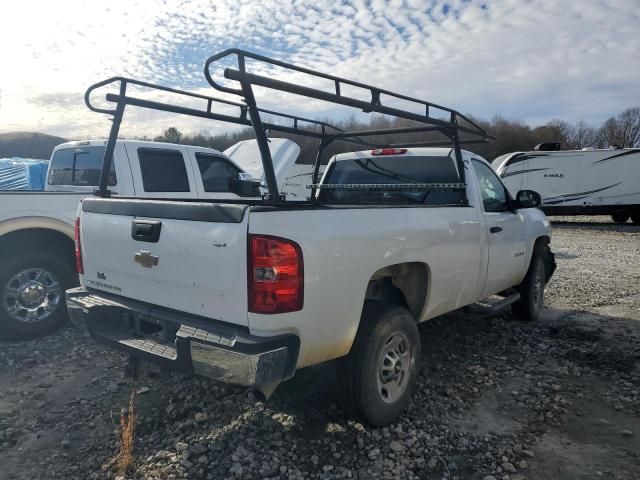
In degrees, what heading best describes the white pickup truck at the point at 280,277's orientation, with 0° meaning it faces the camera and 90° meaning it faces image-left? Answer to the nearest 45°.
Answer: approximately 225°

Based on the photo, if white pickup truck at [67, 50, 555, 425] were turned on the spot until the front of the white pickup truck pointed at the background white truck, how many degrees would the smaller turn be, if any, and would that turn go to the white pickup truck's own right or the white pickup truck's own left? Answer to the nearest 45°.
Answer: approximately 90° to the white pickup truck's own left

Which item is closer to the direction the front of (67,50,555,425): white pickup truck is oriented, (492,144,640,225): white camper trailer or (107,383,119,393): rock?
the white camper trailer

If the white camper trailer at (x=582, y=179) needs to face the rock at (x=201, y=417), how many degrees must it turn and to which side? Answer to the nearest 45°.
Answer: approximately 90° to its left

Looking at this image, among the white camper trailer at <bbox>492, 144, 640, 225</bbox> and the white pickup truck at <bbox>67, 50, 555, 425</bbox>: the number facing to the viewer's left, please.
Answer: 1

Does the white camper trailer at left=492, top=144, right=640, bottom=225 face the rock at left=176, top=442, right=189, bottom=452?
no

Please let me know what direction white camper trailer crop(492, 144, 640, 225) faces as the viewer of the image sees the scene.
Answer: facing to the left of the viewer

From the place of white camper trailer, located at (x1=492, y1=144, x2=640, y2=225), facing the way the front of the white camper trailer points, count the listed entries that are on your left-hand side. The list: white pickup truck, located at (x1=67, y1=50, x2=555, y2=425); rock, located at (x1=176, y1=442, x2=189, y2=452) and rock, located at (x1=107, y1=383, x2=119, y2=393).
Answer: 3

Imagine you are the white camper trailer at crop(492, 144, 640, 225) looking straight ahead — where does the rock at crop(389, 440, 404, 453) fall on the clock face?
The rock is roughly at 9 o'clock from the white camper trailer.

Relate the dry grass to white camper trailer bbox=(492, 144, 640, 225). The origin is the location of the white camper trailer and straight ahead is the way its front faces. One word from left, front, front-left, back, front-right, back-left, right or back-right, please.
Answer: left
